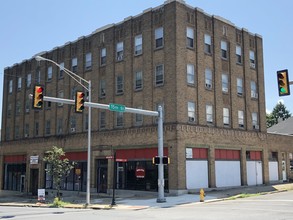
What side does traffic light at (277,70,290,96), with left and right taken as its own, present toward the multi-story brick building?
right

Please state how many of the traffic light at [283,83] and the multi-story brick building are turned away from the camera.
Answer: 0

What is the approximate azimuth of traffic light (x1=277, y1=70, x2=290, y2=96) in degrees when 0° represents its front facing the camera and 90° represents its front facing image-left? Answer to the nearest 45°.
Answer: approximately 45°

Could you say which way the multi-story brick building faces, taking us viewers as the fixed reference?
facing the viewer and to the left of the viewer

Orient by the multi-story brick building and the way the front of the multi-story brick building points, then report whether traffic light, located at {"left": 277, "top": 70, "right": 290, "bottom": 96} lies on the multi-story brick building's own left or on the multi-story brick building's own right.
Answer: on the multi-story brick building's own left

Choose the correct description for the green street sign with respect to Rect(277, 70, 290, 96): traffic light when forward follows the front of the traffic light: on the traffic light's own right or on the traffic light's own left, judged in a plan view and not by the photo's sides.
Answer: on the traffic light's own right

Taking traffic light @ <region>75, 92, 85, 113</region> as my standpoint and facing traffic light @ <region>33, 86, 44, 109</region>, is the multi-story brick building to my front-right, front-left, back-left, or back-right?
back-right

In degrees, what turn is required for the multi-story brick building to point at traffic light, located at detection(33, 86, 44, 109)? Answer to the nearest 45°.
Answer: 0° — it already faces it

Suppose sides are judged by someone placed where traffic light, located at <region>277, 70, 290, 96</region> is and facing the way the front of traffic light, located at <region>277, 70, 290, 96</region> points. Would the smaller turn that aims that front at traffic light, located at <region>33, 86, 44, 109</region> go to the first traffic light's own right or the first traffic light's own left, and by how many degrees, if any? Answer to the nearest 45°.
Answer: approximately 45° to the first traffic light's own right
